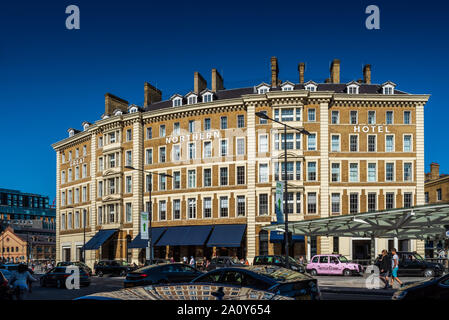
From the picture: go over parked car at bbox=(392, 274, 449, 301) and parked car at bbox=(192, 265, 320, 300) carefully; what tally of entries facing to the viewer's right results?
0

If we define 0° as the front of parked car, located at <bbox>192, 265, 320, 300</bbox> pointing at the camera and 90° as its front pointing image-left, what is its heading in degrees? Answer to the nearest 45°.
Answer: approximately 135°

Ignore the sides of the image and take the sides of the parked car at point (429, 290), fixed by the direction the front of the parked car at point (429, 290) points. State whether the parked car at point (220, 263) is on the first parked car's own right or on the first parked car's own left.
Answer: on the first parked car's own right

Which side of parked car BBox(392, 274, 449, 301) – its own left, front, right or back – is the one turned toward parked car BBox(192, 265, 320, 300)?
front

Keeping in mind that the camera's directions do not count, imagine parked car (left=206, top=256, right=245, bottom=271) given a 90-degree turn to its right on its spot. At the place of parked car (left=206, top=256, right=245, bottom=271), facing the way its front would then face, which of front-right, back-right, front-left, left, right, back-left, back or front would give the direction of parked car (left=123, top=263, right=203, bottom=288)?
front

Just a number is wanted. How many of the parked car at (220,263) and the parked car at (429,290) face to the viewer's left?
1

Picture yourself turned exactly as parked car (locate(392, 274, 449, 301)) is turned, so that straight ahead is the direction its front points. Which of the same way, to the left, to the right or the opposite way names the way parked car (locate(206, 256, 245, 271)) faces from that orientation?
the opposite way

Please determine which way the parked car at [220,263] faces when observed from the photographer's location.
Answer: facing to the right of the viewer

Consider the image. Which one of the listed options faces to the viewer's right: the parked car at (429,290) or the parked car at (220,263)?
the parked car at (220,263)

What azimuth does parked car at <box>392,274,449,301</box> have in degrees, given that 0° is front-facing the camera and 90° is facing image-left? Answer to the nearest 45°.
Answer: approximately 90°
